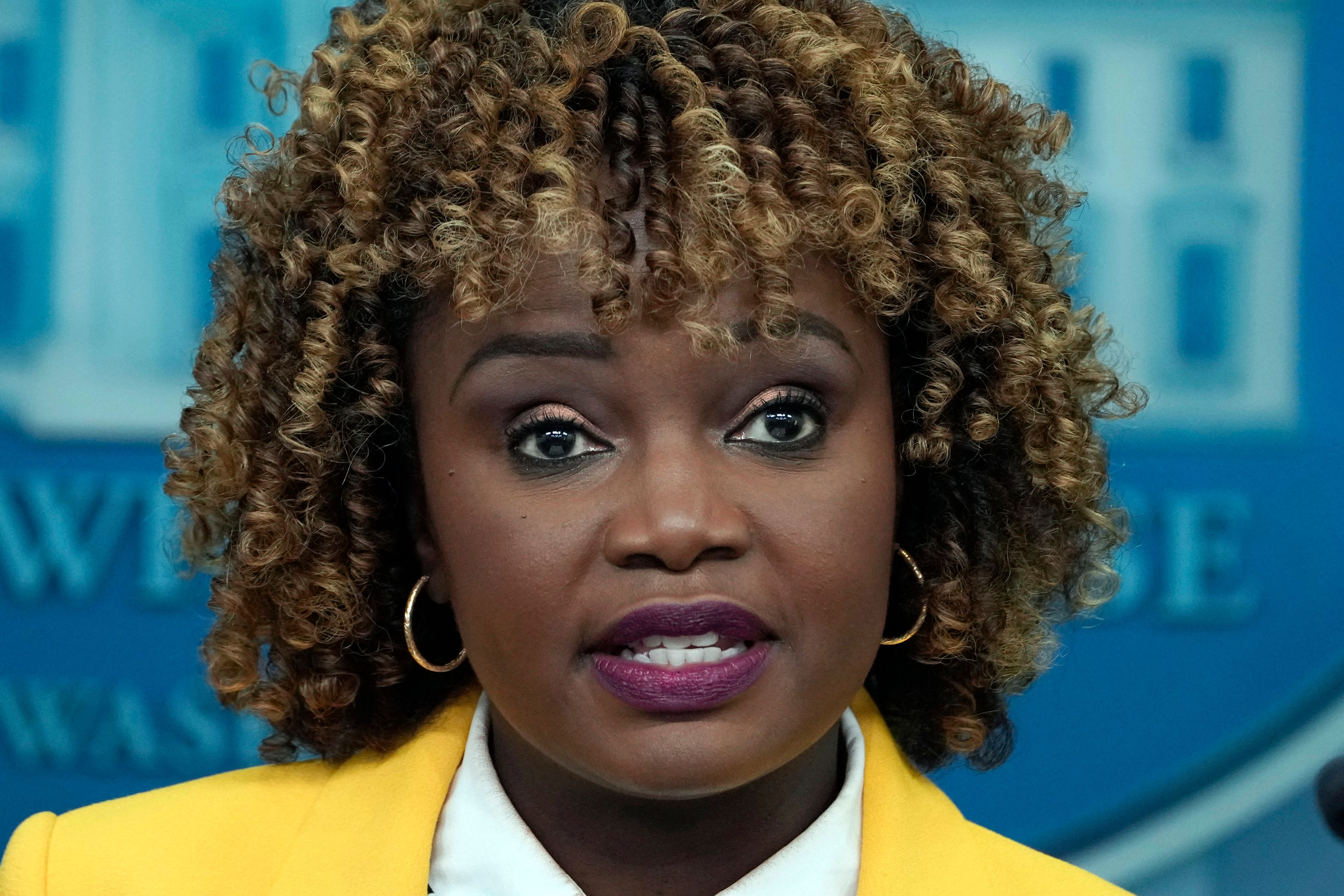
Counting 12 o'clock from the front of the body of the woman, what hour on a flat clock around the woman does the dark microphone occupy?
The dark microphone is roughly at 11 o'clock from the woman.

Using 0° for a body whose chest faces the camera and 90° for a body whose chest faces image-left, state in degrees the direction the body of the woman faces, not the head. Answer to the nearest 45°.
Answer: approximately 0°
